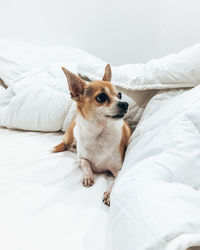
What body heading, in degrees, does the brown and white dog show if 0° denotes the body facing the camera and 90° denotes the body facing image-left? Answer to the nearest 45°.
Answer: approximately 0°
